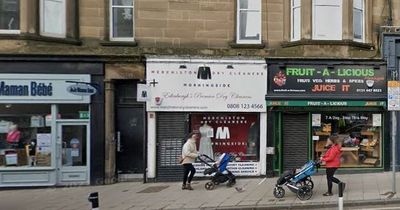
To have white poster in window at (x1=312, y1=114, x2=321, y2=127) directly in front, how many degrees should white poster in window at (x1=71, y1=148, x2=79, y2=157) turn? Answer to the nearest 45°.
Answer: approximately 90° to its left

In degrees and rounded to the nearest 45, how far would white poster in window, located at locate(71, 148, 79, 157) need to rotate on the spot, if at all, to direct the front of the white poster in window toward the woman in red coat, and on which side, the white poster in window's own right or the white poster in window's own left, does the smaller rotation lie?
approximately 45° to the white poster in window's own left

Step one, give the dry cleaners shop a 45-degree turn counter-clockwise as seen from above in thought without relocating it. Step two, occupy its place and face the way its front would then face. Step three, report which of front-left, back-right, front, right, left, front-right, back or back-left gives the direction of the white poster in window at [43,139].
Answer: back-right

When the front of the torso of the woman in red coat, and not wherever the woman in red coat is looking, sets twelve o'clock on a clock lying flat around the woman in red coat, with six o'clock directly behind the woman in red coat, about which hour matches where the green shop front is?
The green shop front is roughly at 3 o'clock from the woman in red coat.

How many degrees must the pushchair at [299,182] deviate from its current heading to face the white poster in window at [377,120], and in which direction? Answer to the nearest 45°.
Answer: approximately 135° to its right

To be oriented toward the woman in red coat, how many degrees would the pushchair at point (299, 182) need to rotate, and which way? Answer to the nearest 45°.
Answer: approximately 135° to its right

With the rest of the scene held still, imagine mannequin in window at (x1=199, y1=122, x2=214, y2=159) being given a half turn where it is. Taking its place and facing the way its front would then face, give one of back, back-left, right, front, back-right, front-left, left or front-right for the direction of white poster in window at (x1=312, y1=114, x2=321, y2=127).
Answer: right

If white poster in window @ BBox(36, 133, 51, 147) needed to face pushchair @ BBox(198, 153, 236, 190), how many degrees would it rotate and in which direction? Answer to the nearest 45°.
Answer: approximately 45° to its left

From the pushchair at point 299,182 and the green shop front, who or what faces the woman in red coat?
the green shop front

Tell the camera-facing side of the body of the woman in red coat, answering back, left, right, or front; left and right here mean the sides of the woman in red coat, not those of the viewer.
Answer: left

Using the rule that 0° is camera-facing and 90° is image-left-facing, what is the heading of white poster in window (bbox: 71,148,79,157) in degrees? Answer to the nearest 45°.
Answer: approximately 0°

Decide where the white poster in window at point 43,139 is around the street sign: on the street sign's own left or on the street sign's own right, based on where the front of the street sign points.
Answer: on the street sign's own right
